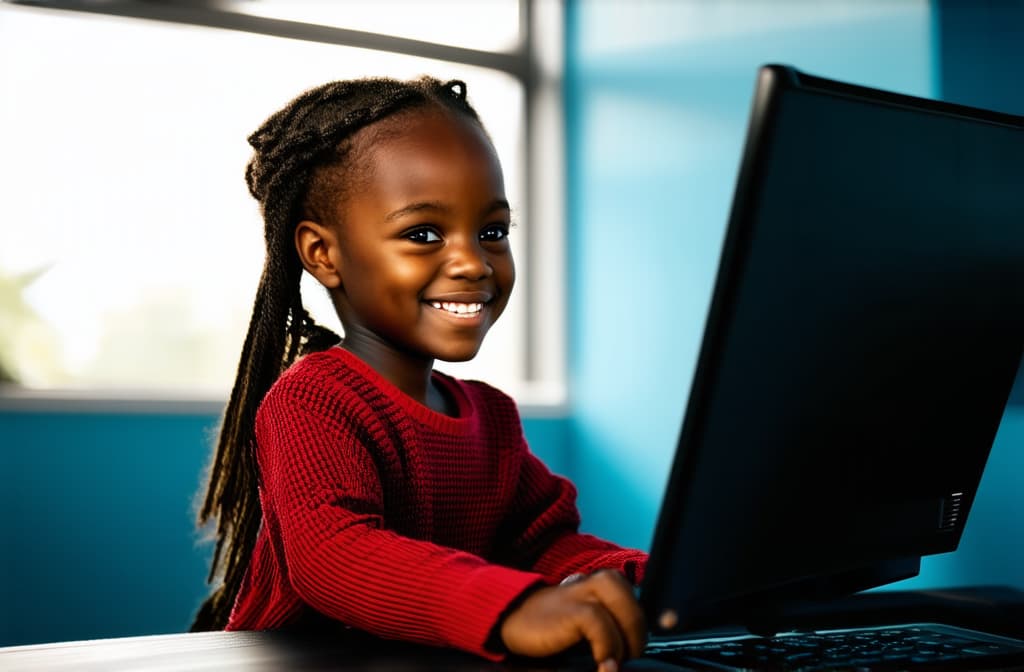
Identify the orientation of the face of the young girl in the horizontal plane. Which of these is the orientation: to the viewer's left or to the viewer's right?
to the viewer's right

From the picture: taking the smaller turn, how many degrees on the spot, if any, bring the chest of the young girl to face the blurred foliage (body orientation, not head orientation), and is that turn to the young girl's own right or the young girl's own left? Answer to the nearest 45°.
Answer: approximately 180°

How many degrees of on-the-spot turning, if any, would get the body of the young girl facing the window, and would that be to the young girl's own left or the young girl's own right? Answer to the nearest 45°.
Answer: approximately 135° to the young girl's own left

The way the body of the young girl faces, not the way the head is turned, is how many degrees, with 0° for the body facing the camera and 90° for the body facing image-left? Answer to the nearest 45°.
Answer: approximately 315°
